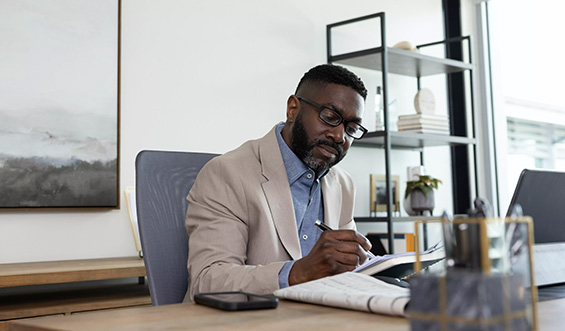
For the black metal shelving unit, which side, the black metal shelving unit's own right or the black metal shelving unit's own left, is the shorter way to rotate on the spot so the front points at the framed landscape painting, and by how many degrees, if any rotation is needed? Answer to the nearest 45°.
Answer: approximately 90° to the black metal shelving unit's own right

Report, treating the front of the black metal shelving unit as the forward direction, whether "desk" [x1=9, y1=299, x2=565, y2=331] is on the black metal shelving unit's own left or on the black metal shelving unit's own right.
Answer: on the black metal shelving unit's own right

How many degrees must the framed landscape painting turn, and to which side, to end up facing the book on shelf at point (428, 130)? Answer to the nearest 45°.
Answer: approximately 90° to its left

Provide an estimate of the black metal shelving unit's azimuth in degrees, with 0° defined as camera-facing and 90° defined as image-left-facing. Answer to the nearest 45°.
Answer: approximately 315°

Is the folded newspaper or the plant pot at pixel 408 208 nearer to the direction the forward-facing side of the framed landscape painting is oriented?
the folded newspaper

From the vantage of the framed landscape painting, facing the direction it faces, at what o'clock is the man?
The man is roughly at 11 o'clock from the framed landscape painting.

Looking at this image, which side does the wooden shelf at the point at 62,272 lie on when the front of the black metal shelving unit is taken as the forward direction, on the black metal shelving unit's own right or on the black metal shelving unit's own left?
on the black metal shelving unit's own right

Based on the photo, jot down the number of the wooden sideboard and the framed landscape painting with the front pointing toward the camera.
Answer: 2
